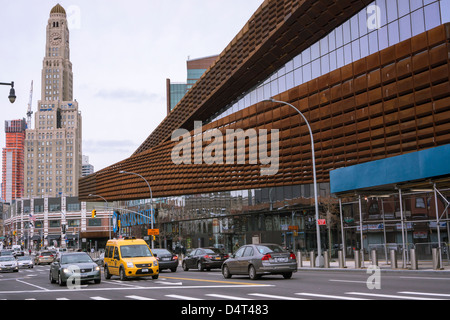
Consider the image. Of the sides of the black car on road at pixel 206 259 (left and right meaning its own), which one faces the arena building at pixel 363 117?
right

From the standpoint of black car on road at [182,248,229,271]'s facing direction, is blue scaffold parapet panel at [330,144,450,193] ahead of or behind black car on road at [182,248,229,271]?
behind

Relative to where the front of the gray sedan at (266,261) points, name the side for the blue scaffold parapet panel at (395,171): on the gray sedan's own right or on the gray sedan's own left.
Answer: on the gray sedan's own right

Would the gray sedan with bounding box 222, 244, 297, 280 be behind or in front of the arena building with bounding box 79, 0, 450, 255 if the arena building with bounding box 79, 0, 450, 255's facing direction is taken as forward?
in front

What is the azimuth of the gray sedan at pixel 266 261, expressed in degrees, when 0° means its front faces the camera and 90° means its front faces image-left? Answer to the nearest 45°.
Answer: approximately 135°

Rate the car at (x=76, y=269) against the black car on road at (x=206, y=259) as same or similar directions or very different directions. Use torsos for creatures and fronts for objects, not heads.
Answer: very different directions

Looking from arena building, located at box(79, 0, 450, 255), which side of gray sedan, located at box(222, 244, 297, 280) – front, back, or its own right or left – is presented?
right

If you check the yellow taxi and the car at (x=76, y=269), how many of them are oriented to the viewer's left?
0

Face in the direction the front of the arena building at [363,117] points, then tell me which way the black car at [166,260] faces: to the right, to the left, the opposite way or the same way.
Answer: to the right

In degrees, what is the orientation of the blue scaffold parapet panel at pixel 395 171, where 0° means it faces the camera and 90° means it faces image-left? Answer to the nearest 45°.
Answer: approximately 45°
